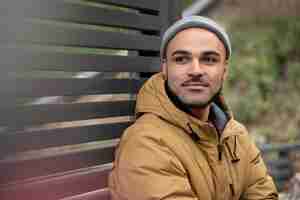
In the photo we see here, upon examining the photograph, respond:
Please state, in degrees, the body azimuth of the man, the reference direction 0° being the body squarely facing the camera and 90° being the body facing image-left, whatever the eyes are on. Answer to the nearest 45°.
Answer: approximately 315°
